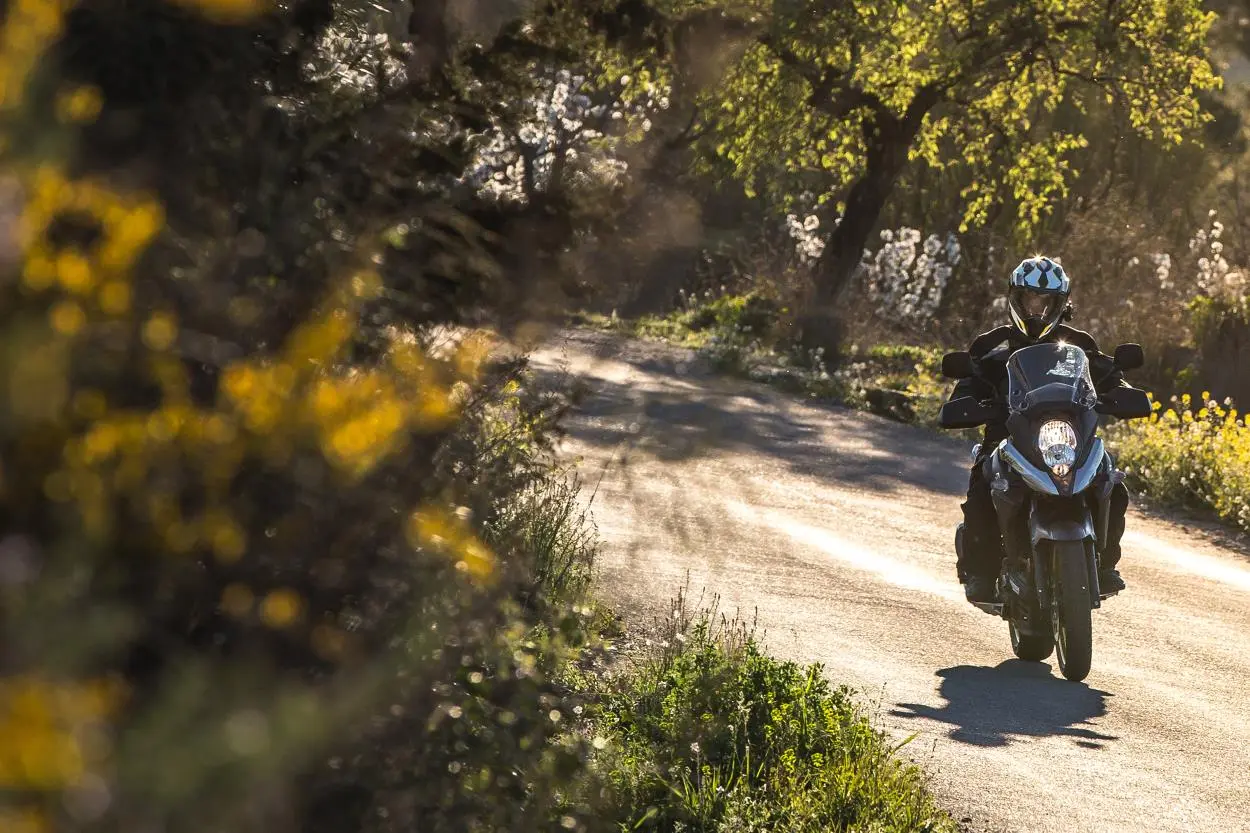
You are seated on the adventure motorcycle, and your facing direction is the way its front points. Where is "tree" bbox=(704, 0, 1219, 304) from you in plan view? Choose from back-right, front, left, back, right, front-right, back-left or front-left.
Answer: back

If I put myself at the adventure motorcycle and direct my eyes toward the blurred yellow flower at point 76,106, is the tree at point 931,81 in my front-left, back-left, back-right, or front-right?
back-right

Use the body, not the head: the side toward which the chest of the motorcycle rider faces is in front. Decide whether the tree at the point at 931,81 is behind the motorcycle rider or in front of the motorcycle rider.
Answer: behind

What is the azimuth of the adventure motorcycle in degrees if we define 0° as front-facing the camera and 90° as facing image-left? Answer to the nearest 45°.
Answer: approximately 0°

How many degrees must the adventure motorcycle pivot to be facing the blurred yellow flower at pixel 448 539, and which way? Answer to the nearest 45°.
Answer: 0° — it already faces it

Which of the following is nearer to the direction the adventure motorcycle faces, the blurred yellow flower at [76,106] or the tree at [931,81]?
the blurred yellow flower

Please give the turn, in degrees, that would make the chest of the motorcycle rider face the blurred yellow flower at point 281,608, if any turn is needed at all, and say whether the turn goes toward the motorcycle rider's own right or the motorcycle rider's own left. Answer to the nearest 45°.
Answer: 0° — they already face it

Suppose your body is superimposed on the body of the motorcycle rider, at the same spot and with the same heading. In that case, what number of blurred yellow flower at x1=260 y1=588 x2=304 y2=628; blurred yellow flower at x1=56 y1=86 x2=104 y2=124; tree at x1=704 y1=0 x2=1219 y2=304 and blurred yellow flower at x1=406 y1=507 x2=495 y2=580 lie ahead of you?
3
